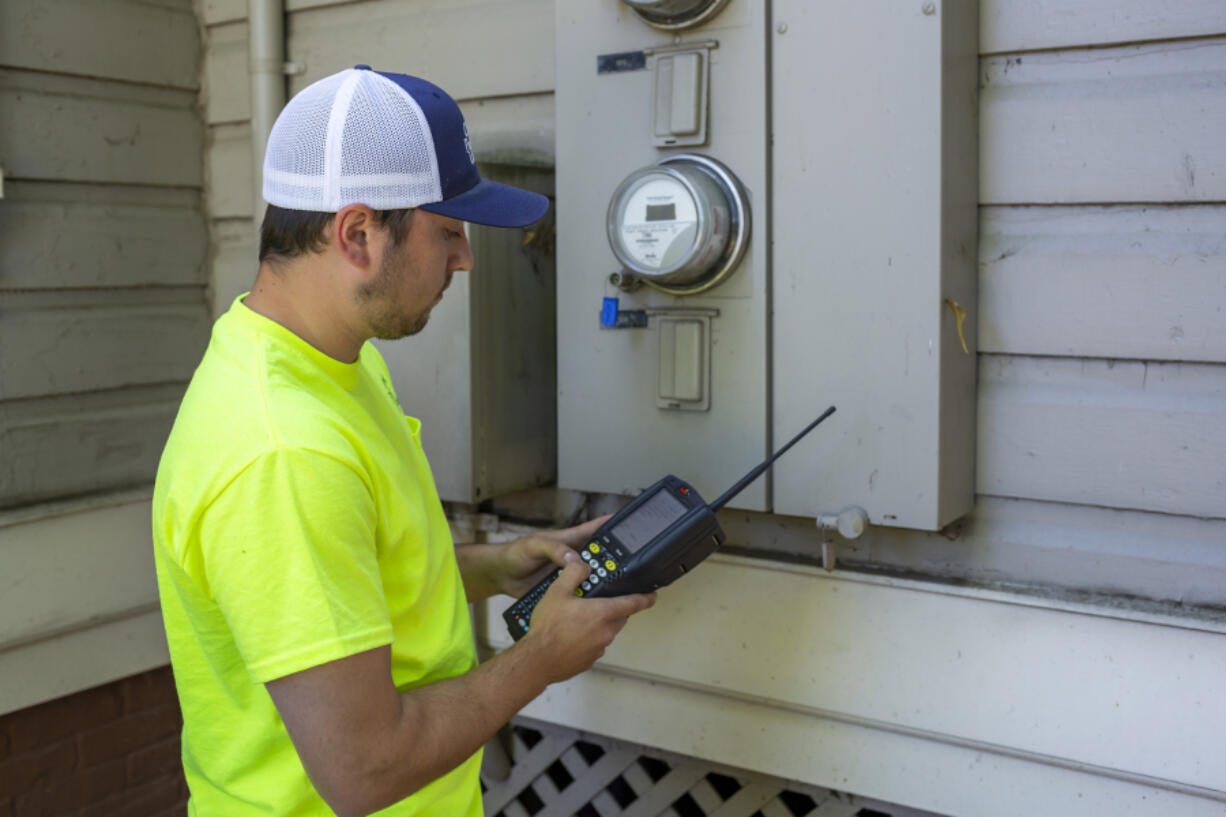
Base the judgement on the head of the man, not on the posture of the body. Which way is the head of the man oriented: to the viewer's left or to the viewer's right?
to the viewer's right

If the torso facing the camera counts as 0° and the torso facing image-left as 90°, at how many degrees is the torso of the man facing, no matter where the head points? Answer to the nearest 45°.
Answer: approximately 270°

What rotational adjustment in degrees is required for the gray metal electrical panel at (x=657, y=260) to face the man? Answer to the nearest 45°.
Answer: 0° — it already faces them

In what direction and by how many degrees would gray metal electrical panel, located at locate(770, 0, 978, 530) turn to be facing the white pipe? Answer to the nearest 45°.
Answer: approximately 90° to its right

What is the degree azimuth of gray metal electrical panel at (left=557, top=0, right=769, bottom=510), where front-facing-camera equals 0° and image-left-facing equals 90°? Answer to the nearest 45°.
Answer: approximately 45°

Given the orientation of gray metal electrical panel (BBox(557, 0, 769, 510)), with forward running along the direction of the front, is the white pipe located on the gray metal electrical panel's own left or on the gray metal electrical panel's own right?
on the gray metal electrical panel's own right

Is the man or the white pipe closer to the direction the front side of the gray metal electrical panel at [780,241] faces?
the man

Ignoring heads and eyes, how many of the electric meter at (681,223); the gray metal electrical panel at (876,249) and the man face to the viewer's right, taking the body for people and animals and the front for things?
1

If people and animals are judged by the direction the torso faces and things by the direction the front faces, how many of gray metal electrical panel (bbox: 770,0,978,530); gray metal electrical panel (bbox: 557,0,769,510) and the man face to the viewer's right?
1
